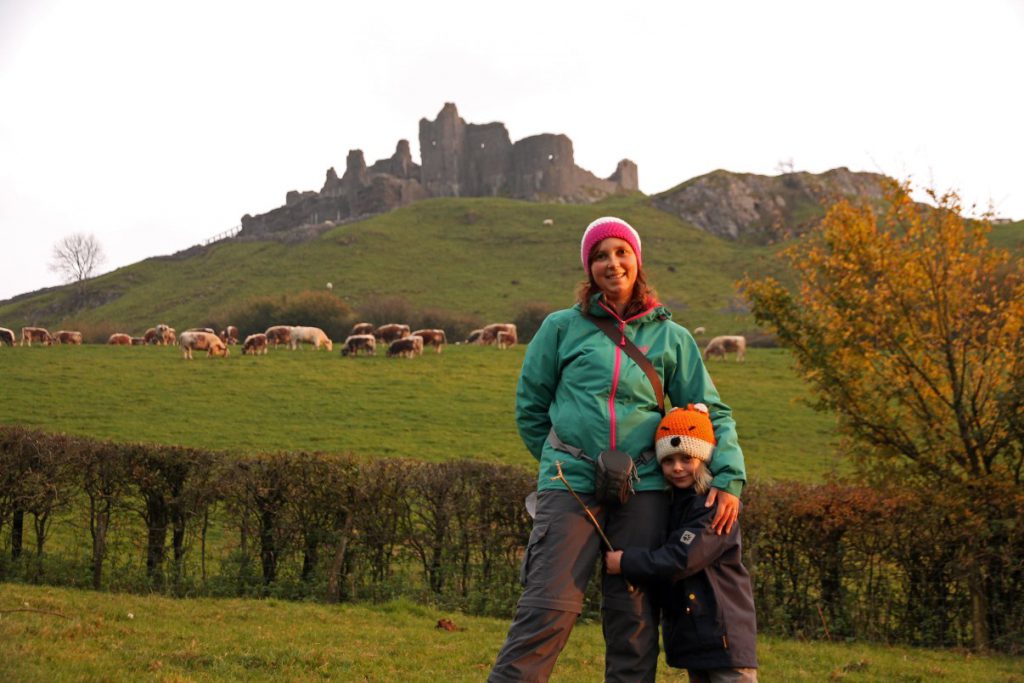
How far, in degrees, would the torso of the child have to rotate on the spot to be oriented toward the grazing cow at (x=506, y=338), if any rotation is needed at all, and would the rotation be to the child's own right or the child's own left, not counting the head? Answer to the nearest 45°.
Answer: approximately 135° to the child's own right

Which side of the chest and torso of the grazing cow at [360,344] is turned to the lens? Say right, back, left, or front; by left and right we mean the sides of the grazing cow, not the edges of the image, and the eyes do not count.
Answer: left

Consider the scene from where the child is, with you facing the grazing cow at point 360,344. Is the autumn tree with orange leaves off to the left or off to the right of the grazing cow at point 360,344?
right

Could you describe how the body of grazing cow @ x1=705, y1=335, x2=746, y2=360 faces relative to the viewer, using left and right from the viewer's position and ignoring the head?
facing to the left of the viewer

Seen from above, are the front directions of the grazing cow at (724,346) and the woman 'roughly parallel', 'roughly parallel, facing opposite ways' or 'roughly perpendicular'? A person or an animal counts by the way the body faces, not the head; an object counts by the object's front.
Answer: roughly perpendicular

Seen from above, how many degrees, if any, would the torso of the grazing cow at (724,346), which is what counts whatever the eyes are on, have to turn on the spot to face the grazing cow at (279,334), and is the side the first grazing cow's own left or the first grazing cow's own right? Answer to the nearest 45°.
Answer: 0° — it already faces it

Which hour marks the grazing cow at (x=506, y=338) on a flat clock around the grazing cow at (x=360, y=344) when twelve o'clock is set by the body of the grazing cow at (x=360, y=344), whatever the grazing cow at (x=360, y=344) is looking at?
the grazing cow at (x=506, y=338) is roughly at 5 o'clock from the grazing cow at (x=360, y=344).

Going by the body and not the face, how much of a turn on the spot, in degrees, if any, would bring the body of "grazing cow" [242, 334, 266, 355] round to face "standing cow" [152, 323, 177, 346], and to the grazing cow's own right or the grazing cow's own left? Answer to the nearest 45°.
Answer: approximately 45° to the grazing cow's own right

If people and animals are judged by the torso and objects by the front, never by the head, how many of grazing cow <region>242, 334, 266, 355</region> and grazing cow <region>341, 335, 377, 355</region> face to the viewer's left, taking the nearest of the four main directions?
2

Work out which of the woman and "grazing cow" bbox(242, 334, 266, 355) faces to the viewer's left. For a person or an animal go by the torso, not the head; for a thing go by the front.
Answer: the grazing cow
